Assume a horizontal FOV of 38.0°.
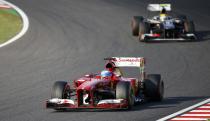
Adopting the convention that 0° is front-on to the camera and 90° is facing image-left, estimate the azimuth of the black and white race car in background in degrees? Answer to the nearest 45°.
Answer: approximately 0°

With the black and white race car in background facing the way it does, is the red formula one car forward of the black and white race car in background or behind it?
forward
